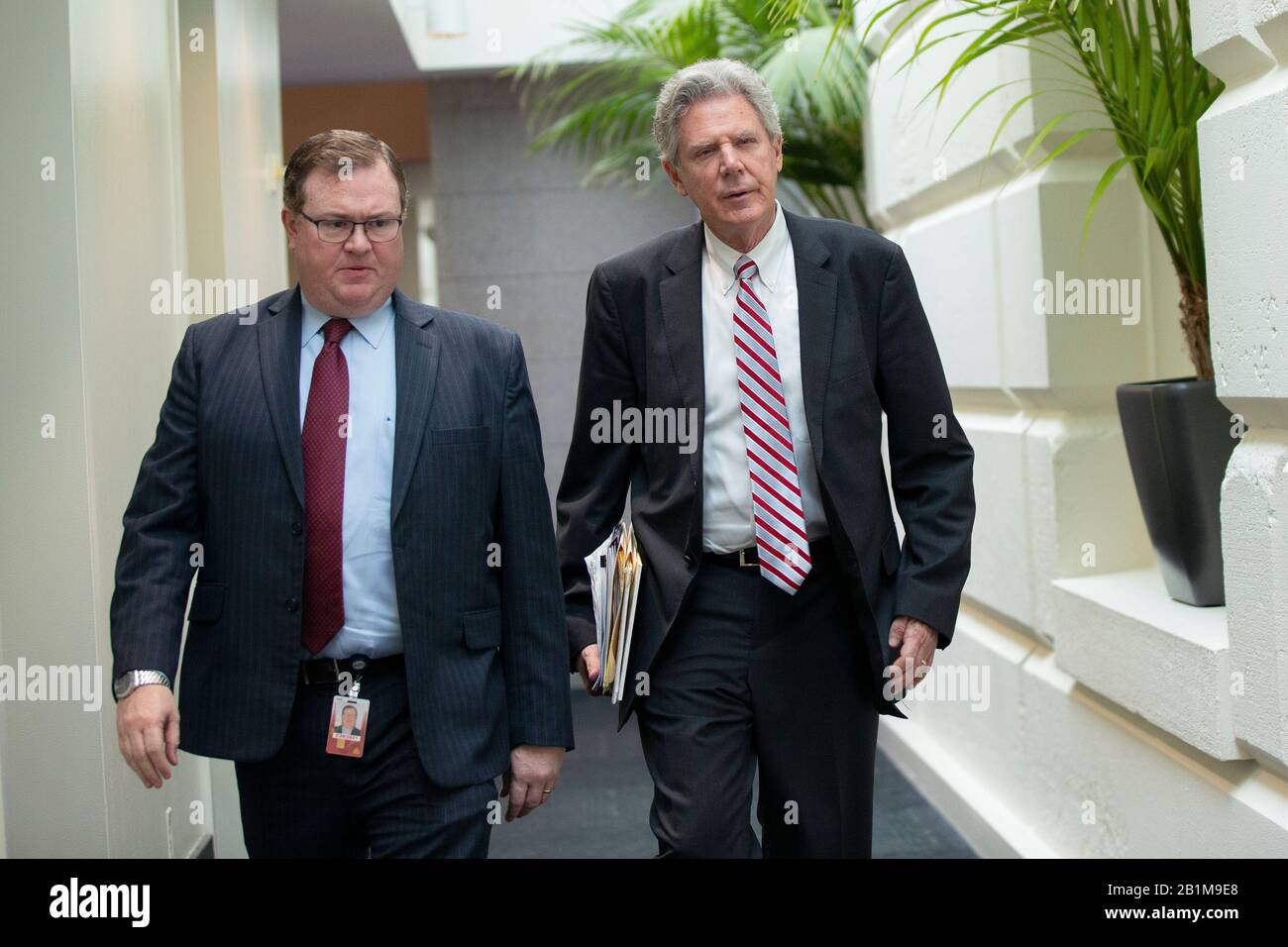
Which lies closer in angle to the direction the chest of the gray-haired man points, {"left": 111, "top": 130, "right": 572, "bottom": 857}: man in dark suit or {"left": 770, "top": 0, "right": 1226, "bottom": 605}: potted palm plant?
the man in dark suit

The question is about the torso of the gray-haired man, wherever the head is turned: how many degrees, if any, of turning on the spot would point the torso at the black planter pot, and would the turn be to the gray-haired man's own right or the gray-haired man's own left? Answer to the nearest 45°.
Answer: approximately 135° to the gray-haired man's own left

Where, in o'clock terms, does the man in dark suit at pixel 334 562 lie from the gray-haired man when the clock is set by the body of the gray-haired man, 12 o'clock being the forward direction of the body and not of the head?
The man in dark suit is roughly at 2 o'clock from the gray-haired man.

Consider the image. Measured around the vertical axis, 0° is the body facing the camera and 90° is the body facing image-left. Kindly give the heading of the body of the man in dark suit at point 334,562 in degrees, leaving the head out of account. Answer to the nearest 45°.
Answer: approximately 0°

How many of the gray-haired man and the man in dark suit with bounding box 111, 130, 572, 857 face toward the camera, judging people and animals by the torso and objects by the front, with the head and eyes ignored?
2

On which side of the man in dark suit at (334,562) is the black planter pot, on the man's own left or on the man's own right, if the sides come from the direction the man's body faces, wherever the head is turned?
on the man's own left

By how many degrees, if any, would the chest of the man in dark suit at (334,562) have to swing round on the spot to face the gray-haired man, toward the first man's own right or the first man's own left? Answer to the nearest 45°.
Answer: approximately 90° to the first man's own left

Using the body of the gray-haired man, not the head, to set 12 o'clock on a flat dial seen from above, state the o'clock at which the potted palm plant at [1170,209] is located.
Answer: The potted palm plant is roughly at 8 o'clock from the gray-haired man.

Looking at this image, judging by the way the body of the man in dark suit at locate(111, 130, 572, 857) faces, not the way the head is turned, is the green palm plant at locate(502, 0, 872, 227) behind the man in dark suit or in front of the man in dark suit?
behind

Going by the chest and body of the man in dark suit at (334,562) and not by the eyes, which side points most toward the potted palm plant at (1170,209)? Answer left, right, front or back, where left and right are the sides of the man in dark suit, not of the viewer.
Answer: left
